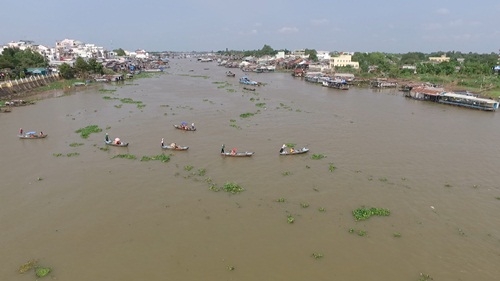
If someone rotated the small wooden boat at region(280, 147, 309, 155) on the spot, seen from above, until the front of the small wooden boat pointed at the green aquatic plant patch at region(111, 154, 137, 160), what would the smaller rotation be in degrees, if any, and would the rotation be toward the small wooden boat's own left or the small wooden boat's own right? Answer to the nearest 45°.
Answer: approximately 180°

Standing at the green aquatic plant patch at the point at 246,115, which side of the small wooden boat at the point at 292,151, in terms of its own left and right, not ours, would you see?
left

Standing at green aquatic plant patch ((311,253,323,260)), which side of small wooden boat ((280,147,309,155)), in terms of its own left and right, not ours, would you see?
right

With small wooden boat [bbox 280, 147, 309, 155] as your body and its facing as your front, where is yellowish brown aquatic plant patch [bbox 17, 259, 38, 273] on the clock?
The yellowish brown aquatic plant patch is roughly at 4 o'clock from the small wooden boat.

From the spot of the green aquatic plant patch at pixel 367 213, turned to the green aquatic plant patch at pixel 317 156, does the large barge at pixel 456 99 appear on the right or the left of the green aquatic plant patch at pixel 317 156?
right

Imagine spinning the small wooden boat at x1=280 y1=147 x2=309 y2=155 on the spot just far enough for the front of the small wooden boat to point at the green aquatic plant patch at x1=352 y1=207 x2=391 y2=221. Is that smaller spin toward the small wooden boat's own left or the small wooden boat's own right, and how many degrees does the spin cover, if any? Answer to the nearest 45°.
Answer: approximately 45° to the small wooden boat's own right

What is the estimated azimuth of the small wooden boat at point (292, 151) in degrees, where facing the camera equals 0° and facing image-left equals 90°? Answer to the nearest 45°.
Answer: approximately 270°

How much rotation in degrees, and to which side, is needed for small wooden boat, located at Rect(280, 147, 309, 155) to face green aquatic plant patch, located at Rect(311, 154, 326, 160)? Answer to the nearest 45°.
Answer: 0° — it already faces it

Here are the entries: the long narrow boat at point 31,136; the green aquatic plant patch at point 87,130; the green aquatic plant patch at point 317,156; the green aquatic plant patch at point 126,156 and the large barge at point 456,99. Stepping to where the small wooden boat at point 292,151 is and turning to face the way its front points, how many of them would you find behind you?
3

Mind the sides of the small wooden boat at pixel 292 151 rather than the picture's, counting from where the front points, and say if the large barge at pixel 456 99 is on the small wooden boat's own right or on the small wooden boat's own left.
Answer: on the small wooden boat's own left

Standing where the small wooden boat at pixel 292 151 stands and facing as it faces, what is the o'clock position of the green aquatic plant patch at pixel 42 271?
The green aquatic plant patch is roughly at 4 o'clock from the small wooden boat.

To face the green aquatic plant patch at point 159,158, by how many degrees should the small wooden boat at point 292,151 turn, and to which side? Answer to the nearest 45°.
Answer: approximately 180°

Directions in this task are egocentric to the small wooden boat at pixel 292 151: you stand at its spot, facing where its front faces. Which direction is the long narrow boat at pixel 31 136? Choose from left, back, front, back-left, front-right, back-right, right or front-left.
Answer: back
